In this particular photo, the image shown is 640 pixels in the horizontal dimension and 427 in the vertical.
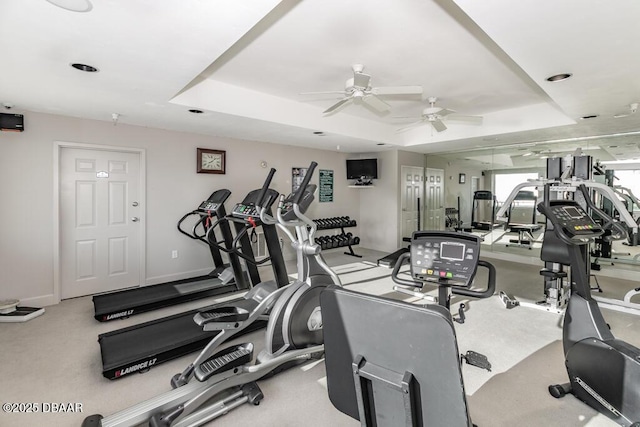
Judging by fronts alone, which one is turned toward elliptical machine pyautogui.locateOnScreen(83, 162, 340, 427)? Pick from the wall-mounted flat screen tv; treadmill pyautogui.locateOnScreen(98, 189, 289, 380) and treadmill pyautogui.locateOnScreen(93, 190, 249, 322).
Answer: the wall-mounted flat screen tv

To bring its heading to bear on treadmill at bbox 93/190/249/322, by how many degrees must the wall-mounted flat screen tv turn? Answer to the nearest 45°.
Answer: approximately 45° to its right

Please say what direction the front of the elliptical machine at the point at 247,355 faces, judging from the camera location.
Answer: facing away from the viewer and to the right of the viewer

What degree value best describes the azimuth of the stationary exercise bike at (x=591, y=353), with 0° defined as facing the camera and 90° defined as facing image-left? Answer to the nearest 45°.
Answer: approximately 135°

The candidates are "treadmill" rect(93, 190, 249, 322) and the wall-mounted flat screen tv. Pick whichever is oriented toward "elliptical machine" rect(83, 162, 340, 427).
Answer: the wall-mounted flat screen tv

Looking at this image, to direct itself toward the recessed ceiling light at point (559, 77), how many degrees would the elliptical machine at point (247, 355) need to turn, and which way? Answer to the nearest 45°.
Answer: approximately 45° to its right

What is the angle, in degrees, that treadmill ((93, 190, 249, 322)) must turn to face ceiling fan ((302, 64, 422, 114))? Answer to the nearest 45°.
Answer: approximately 90° to its right

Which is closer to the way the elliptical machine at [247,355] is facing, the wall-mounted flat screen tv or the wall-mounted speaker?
the wall-mounted flat screen tv

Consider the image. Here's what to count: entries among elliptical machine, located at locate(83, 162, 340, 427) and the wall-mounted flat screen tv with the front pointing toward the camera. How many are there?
1

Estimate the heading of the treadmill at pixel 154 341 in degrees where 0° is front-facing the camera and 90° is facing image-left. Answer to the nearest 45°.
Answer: approximately 225°

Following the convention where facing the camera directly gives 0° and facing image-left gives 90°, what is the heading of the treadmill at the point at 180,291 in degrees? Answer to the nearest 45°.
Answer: approximately 225°
